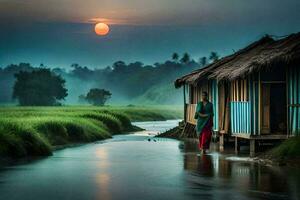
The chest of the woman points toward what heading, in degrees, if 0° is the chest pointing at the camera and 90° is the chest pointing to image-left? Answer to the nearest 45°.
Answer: approximately 0°
